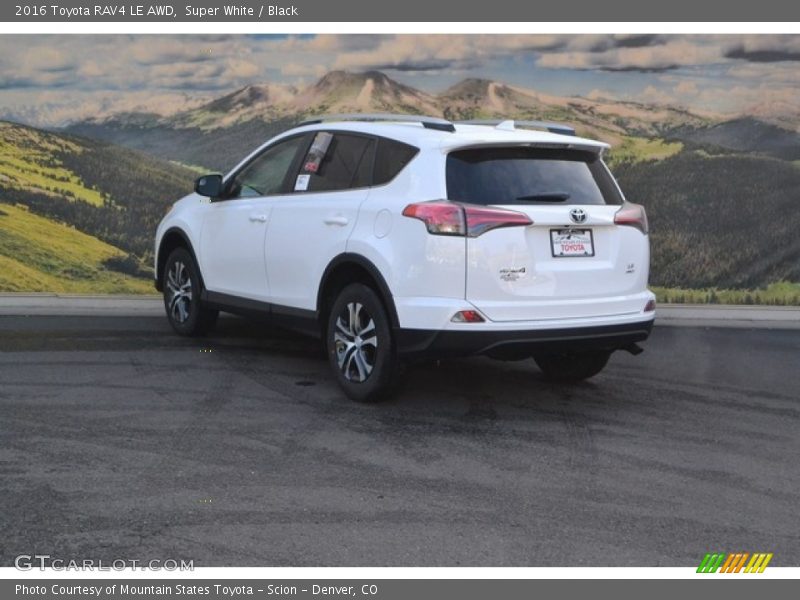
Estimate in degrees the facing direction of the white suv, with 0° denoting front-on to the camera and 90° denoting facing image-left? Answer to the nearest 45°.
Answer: approximately 135°
